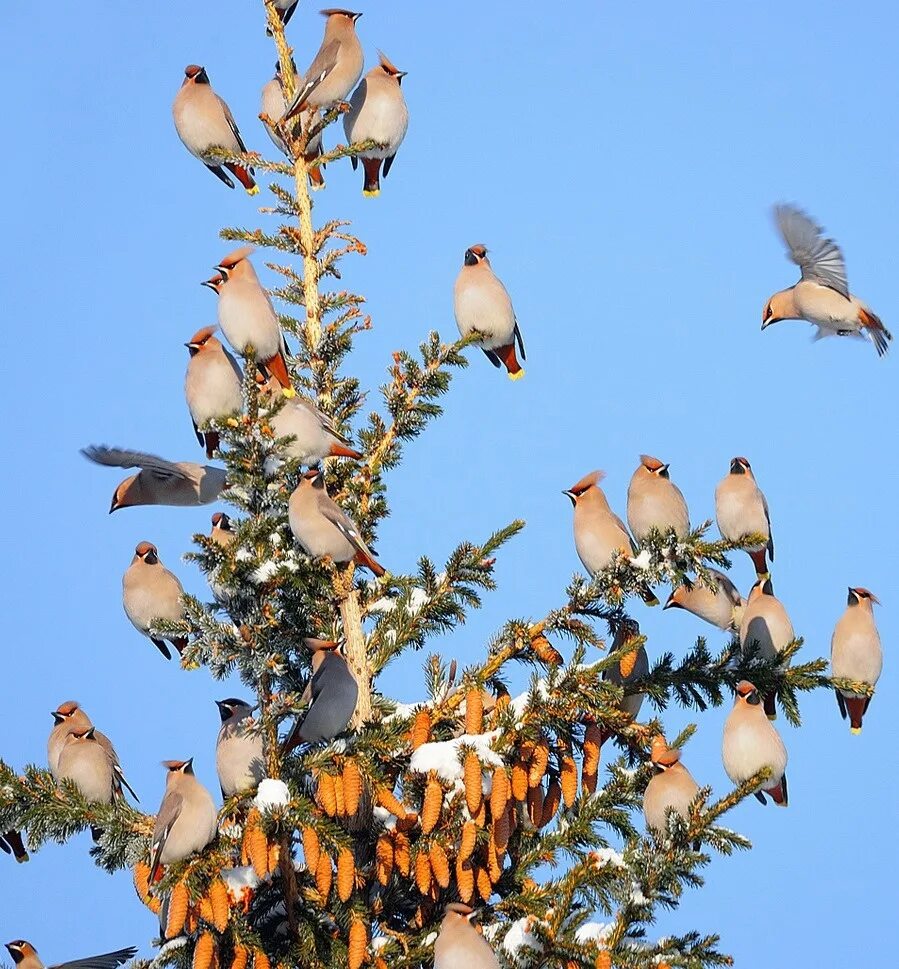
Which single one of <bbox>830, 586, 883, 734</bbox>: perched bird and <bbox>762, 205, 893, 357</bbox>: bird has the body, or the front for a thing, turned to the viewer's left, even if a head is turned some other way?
the bird

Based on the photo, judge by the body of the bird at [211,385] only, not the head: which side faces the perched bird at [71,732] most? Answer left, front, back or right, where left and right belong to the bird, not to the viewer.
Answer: right

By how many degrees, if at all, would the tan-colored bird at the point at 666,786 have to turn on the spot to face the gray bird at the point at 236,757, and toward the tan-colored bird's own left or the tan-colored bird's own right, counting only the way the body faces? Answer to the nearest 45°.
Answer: approximately 90° to the tan-colored bird's own right

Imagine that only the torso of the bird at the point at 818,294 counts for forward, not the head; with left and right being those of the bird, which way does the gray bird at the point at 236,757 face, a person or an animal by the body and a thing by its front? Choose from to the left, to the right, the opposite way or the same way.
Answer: to the left

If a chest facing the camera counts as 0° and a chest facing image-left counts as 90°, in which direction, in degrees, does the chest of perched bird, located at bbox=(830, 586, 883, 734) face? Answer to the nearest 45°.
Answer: approximately 0°
